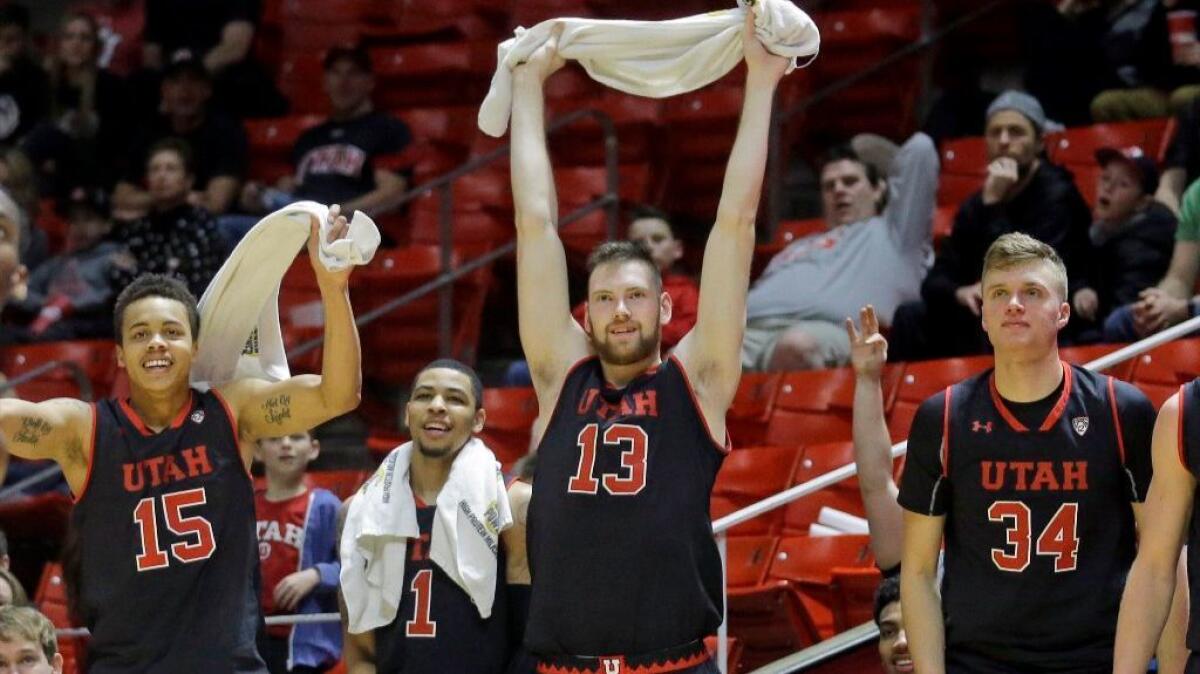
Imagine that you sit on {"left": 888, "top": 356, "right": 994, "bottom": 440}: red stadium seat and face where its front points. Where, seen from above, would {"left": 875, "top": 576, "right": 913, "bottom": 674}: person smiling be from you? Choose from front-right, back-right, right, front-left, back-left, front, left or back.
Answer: front-left

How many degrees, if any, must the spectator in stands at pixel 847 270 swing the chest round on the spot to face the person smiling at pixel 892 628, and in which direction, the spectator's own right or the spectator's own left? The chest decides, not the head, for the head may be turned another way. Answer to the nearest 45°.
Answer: approximately 45° to the spectator's own left

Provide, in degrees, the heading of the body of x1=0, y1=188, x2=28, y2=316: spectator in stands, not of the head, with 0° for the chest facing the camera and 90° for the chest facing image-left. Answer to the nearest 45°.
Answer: approximately 0°

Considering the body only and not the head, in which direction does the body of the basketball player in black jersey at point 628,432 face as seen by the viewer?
toward the camera

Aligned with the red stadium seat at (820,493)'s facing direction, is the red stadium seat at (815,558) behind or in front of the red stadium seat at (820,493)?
in front

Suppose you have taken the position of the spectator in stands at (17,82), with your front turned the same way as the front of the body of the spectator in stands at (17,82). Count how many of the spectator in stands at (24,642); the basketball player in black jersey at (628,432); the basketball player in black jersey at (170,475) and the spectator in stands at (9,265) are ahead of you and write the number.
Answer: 4

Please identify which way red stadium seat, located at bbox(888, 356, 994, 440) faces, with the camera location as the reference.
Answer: facing the viewer and to the left of the viewer

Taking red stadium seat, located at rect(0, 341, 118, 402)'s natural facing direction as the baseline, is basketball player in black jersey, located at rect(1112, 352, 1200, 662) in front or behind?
in front

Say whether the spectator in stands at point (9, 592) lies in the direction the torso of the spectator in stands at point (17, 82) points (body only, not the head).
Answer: yes

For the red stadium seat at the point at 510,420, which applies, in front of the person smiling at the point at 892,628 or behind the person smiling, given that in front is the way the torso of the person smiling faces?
behind
